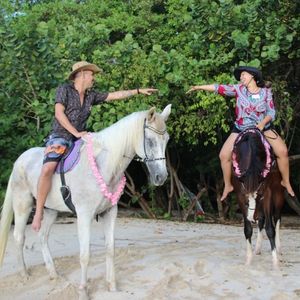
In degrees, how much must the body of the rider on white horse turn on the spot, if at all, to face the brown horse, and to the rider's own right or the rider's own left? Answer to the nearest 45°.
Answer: approximately 45° to the rider's own left

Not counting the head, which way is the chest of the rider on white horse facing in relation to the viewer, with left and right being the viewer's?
facing the viewer and to the right of the viewer

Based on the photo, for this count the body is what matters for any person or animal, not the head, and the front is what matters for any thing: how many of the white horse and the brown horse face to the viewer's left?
0

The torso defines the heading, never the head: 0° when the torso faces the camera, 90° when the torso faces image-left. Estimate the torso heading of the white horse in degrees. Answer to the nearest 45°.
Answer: approximately 315°

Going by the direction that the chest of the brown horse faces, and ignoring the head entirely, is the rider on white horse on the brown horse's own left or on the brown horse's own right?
on the brown horse's own right

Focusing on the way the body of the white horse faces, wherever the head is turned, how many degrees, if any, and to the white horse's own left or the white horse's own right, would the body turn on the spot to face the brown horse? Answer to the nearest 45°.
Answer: approximately 45° to the white horse's own left

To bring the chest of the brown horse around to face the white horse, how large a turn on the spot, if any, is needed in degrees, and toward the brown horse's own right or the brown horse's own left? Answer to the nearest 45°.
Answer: approximately 45° to the brown horse's own right
